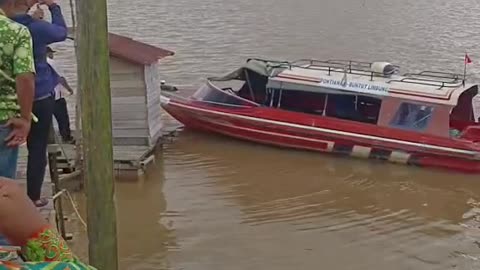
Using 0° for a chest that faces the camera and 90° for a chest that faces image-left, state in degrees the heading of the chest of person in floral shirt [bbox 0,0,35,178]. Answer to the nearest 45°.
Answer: approximately 180°

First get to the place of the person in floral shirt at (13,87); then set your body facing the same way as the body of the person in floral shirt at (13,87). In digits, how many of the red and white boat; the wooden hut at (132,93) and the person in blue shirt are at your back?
0

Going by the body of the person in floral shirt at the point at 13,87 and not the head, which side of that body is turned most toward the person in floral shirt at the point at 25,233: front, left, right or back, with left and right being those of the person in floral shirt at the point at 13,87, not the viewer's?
back

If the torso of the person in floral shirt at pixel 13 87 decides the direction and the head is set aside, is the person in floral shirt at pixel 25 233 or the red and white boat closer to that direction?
the red and white boat

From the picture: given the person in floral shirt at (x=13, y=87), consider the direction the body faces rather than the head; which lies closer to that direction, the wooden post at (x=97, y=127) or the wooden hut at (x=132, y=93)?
the wooden hut

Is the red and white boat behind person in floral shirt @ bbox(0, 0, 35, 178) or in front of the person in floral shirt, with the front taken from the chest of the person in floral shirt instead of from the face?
in front

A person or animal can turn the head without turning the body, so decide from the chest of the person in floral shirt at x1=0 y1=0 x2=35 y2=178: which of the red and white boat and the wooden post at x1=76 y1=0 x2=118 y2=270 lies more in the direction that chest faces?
the red and white boat

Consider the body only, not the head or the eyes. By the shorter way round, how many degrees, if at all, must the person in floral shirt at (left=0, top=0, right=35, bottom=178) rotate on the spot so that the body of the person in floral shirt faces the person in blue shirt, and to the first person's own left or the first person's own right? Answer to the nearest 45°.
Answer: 0° — they already face them

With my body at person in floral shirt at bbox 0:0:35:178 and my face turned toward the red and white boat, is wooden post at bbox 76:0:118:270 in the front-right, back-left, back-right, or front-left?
front-right

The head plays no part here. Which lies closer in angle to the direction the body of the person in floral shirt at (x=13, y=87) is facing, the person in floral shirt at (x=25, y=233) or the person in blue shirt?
the person in blue shirt

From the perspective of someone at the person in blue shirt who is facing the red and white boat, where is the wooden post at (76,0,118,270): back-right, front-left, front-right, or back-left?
back-right

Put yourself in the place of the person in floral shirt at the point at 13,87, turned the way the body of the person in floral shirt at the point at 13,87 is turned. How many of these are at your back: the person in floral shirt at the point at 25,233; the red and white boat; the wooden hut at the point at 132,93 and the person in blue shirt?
1

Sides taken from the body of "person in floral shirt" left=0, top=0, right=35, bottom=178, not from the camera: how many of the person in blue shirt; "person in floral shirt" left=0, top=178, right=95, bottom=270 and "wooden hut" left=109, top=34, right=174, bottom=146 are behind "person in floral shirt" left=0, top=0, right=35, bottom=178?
1

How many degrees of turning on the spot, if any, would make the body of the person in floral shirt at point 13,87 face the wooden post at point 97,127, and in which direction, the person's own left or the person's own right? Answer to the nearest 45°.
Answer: approximately 90° to the person's own right
